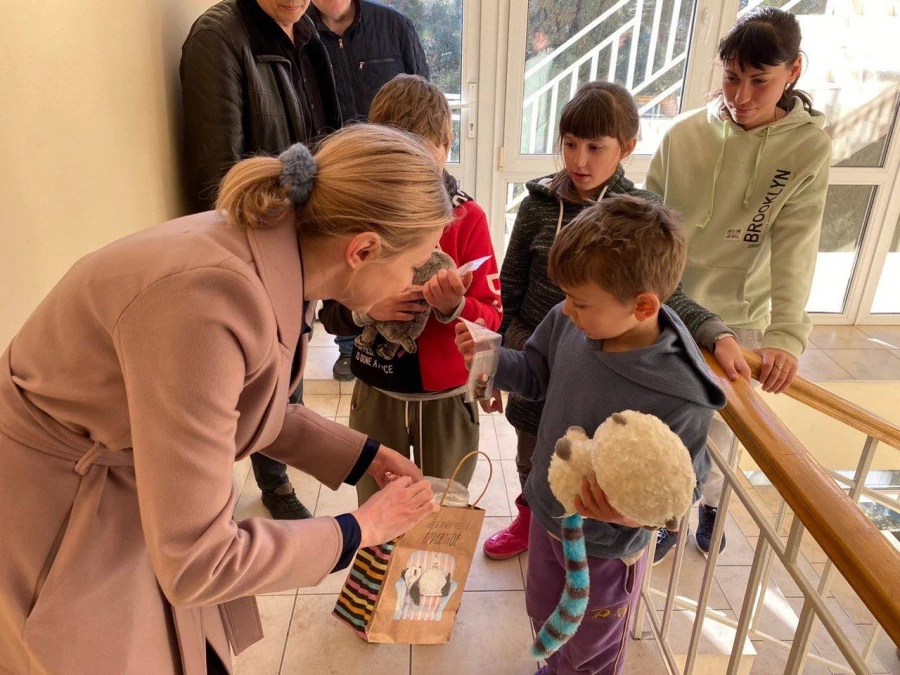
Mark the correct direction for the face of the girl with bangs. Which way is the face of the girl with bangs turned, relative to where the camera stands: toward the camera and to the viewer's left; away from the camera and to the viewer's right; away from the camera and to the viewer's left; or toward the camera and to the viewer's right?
toward the camera and to the viewer's left

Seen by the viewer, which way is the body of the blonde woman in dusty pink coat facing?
to the viewer's right

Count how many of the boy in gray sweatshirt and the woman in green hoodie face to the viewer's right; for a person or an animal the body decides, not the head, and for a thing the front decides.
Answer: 0

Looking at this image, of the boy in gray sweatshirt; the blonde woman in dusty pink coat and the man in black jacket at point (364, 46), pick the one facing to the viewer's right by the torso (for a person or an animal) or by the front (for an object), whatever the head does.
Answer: the blonde woman in dusty pink coat

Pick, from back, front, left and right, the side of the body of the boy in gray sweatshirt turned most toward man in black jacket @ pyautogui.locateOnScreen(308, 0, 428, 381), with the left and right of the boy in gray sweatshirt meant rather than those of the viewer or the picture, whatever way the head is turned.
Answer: right

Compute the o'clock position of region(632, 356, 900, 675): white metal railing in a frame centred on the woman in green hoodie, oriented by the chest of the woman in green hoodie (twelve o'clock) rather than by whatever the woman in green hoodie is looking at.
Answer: The white metal railing is roughly at 10 o'clock from the woman in green hoodie.

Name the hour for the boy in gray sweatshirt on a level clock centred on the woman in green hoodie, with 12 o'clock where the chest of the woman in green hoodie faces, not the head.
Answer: The boy in gray sweatshirt is roughly at 11 o'clock from the woman in green hoodie.

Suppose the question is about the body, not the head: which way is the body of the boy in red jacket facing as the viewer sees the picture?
toward the camera

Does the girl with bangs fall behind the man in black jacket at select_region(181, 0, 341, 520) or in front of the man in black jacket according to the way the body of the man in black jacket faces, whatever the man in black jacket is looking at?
in front

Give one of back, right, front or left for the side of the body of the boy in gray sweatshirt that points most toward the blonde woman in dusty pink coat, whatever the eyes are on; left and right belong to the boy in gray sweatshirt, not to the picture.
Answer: front

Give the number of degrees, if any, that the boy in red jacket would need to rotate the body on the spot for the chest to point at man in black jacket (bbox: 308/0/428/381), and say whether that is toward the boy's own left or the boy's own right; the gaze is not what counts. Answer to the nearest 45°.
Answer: approximately 180°

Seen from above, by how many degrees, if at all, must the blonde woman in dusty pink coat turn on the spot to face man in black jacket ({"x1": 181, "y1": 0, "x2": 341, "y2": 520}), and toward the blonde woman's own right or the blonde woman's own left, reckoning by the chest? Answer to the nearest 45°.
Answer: approximately 90° to the blonde woman's own left

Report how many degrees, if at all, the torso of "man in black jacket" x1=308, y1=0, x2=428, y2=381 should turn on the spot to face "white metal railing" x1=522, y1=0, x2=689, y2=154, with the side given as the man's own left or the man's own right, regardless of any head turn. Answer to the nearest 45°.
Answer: approximately 135° to the man's own left

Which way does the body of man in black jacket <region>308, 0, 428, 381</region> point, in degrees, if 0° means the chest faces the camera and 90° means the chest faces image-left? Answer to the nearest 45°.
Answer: approximately 0°

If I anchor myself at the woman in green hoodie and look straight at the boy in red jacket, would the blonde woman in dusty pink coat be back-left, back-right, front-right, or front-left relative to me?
front-left

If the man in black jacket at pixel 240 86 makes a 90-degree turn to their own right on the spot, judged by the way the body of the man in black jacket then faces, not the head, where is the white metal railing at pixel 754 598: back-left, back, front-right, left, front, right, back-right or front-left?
left
